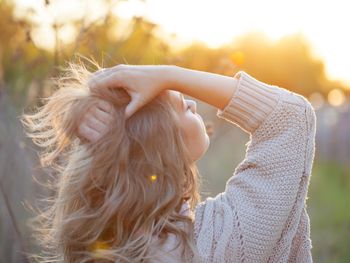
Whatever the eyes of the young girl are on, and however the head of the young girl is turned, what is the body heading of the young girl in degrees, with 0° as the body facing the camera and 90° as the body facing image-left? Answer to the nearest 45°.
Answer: approximately 225°

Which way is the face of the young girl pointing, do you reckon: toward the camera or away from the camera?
away from the camera
